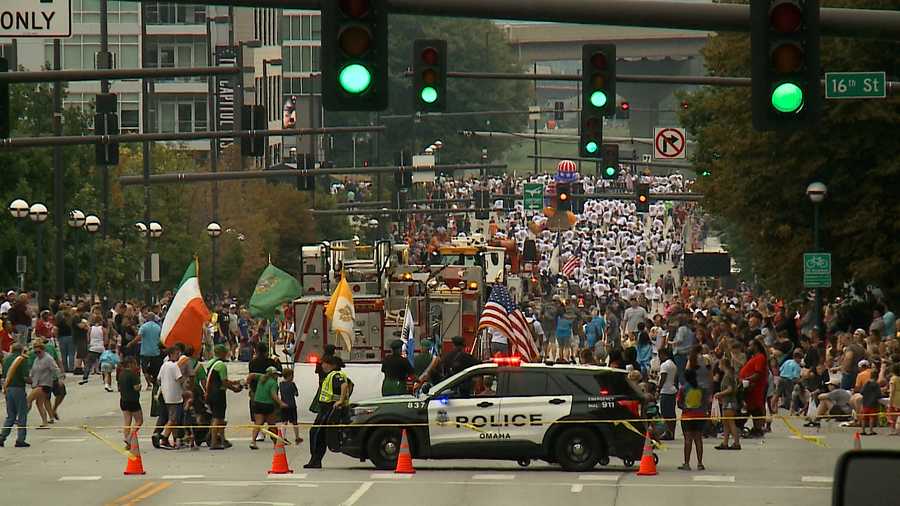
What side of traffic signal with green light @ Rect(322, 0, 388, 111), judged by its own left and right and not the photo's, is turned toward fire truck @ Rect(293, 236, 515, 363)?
back

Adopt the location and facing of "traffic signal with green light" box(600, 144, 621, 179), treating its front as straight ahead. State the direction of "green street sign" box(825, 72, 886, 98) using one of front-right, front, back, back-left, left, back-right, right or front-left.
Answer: front

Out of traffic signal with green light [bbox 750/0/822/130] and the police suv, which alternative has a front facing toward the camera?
the traffic signal with green light

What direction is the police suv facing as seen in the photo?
to the viewer's left

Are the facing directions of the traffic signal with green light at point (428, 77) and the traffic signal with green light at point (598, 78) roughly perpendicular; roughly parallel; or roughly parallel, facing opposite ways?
roughly parallel

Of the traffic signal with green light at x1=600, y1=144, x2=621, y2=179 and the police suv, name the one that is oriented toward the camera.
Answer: the traffic signal with green light

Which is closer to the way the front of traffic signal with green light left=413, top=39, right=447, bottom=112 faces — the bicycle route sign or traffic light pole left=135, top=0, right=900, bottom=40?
the traffic light pole

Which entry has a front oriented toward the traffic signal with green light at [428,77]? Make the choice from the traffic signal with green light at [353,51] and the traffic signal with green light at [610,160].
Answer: the traffic signal with green light at [610,160]

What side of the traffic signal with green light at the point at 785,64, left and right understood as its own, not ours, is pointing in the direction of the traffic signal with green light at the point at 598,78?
back

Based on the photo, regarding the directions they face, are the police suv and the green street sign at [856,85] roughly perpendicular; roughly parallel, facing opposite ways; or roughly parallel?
roughly perpendicular

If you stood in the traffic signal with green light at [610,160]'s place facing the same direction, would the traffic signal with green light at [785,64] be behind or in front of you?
in front

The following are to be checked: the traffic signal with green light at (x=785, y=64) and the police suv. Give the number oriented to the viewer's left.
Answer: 1

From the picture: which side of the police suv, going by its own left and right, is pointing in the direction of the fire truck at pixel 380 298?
right

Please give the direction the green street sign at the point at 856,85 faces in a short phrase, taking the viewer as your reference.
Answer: facing the viewer

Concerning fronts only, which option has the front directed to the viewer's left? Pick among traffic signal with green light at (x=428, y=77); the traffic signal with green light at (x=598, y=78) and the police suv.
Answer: the police suv

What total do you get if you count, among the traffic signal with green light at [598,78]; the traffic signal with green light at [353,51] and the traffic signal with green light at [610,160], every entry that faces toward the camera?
3

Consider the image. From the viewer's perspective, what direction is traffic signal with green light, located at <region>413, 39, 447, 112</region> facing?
toward the camera
